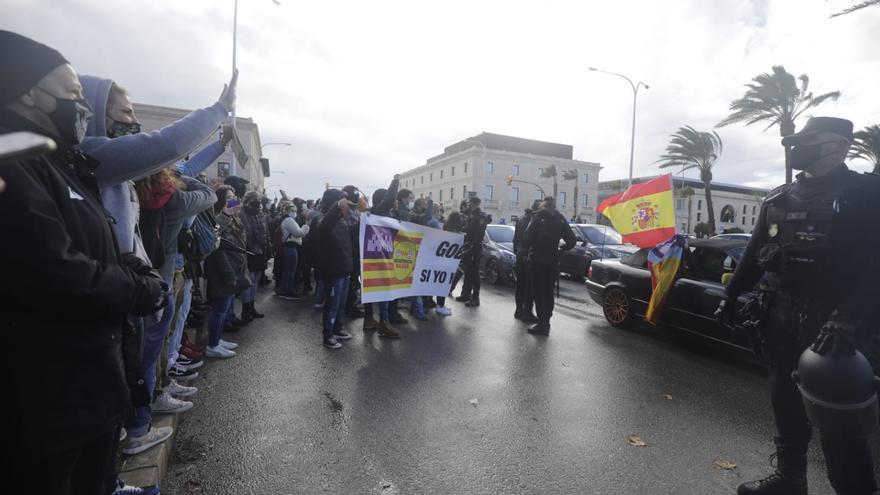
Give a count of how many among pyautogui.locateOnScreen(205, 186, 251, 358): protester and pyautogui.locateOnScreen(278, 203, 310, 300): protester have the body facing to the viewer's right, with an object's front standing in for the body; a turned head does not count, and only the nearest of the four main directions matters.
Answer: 2

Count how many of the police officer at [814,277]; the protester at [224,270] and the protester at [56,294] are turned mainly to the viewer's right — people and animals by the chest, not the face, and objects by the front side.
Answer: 2

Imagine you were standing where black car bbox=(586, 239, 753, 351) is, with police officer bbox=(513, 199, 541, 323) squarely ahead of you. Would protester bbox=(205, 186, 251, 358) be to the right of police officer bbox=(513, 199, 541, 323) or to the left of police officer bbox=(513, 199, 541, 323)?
left

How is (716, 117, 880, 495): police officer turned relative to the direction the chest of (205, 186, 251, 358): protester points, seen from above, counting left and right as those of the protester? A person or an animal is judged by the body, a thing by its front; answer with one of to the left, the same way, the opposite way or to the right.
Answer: the opposite way

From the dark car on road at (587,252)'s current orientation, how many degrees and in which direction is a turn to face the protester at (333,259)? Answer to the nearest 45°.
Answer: approximately 45° to its right

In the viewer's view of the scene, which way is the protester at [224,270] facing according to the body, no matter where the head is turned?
to the viewer's right

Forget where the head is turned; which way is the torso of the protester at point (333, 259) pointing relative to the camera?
to the viewer's right

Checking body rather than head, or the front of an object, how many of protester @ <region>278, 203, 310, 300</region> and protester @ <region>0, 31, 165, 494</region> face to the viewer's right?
2

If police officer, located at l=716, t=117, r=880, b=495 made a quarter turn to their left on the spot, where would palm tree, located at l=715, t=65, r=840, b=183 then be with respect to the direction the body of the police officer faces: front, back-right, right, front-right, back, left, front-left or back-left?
back-left

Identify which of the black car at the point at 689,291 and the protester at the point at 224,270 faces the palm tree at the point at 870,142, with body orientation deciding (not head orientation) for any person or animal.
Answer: the protester

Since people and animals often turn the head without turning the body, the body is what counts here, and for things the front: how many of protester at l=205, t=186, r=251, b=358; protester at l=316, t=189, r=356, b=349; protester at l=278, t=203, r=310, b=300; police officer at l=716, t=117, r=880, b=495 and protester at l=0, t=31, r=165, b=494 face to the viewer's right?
4
